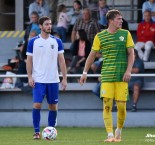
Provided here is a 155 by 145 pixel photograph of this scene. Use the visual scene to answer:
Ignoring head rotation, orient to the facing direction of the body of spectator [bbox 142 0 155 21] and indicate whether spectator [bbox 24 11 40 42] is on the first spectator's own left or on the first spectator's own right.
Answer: on the first spectator's own right

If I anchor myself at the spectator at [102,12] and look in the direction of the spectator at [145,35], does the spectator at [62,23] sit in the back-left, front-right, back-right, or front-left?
back-right

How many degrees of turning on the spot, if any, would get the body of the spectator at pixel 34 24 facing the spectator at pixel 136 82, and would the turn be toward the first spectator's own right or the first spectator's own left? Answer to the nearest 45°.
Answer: approximately 45° to the first spectator's own left

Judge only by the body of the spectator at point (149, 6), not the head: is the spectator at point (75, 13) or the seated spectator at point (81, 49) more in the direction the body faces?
the seated spectator

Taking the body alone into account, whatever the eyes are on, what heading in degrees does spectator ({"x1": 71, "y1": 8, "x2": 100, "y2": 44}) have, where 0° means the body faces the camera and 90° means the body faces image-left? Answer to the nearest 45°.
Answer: approximately 0°

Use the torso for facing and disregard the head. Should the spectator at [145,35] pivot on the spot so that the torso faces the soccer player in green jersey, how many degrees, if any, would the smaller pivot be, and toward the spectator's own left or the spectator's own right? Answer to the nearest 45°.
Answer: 0° — they already face them

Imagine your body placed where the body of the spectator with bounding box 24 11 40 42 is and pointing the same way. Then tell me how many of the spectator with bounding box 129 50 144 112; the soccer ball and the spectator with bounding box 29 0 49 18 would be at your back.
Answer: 1
